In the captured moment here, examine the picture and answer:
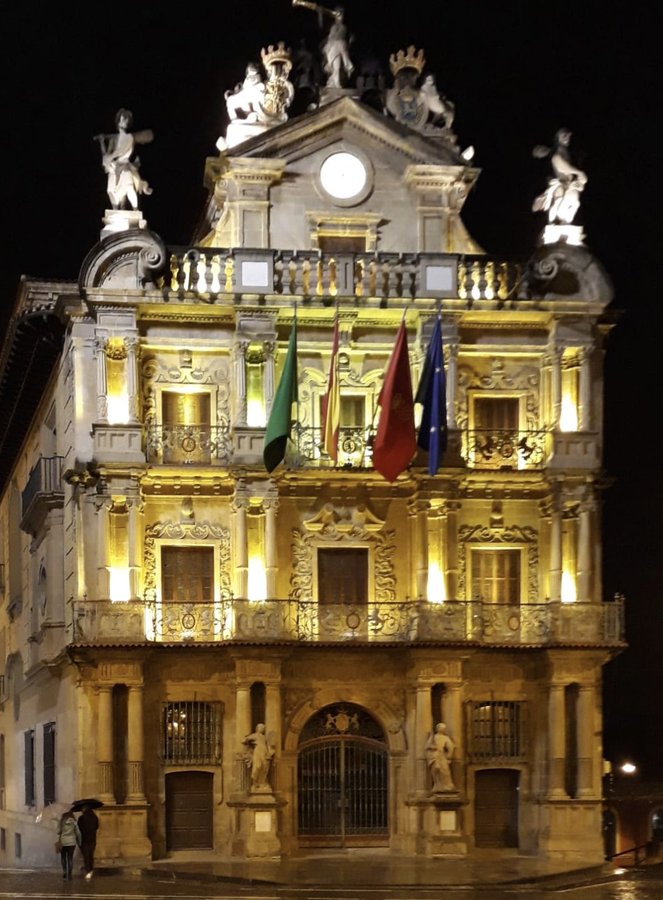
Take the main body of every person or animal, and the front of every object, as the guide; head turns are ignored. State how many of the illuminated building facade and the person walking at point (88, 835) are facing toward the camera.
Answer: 1

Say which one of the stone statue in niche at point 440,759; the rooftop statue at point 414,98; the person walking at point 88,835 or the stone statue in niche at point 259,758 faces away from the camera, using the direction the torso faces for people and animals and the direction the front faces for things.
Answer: the person walking

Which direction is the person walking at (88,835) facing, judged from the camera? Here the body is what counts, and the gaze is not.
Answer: away from the camera

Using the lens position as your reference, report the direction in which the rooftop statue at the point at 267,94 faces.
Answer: facing the viewer

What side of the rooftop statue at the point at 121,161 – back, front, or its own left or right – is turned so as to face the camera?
front

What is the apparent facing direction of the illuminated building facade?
toward the camera
